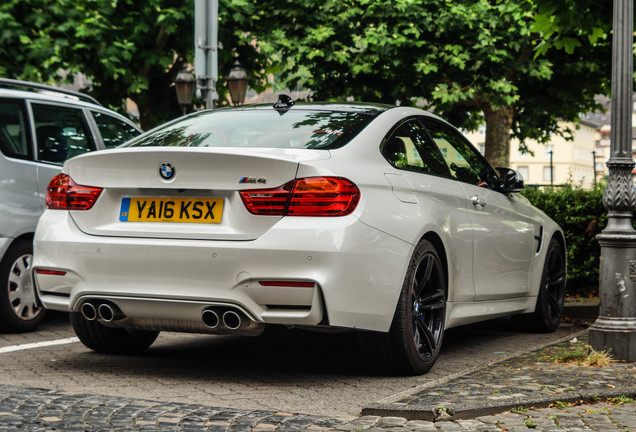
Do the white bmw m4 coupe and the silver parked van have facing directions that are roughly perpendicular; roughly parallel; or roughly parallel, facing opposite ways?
roughly parallel

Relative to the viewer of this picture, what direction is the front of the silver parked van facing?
facing away from the viewer and to the right of the viewer

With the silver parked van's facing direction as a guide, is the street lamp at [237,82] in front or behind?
in front

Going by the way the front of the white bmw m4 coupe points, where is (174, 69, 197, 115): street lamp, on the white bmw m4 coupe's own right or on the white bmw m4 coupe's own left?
on the white bmw m4 coupe's own left

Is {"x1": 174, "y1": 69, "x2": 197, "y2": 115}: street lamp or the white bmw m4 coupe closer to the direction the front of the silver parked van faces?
the street lamp

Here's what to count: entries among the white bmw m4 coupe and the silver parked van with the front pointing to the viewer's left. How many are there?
0

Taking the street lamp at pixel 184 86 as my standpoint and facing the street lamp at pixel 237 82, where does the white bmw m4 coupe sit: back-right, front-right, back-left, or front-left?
front-right

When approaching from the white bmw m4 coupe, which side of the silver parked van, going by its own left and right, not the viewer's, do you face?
right

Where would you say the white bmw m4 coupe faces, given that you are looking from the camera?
facing away from the viewer and to the right of the viewer

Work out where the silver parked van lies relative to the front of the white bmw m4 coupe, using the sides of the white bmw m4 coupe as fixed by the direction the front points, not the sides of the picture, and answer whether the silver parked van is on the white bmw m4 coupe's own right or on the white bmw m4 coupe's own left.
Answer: on the white bmw m4 coupe's own left

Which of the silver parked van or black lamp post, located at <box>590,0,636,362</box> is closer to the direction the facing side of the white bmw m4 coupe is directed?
the black lamp post

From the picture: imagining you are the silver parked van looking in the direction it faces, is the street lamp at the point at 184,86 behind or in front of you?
in front

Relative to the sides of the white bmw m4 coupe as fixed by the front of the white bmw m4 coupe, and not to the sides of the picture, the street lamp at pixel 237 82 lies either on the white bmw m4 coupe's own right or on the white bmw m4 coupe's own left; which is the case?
on the white bmw m4 coupe's own left
